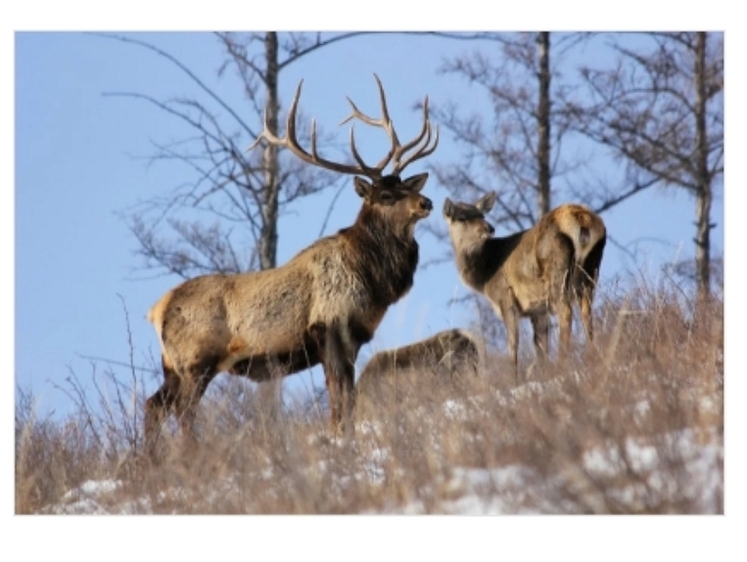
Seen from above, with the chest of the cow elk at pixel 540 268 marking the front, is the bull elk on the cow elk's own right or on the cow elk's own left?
on the cow elk's own left

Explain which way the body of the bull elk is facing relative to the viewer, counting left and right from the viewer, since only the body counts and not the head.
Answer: facing to the right of the viewer

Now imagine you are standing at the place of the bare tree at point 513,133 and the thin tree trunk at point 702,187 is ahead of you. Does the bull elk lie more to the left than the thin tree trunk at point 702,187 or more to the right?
right

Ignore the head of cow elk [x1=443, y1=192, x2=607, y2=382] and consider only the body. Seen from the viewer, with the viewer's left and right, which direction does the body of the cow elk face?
facing away from the viewer and to the left of the viewer

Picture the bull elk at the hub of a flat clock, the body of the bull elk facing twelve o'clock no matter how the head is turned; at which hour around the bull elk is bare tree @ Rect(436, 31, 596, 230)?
The bare tree is roughly at 10 o'clock from the bull elk.

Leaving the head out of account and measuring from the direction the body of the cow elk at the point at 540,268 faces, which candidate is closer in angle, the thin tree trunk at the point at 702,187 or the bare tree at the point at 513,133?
the bare tree

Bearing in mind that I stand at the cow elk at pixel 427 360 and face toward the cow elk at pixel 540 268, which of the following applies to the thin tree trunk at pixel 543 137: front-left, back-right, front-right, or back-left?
front-left
